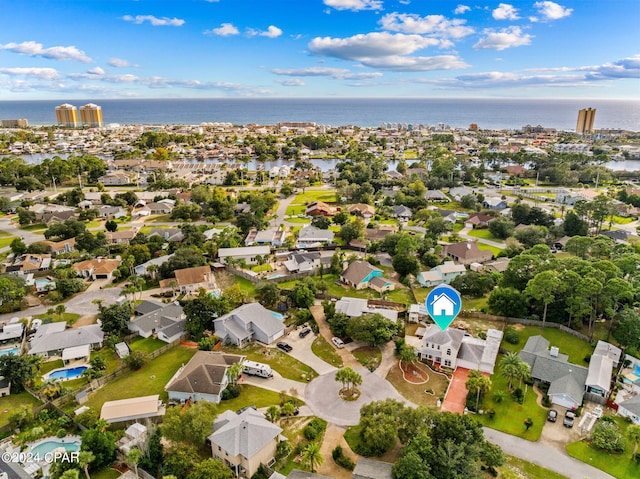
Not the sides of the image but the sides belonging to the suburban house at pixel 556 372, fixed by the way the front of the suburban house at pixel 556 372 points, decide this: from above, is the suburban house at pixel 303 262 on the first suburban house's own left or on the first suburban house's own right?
on the first suburban house's own right

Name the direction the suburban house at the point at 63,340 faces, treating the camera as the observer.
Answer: facing away from the viewer

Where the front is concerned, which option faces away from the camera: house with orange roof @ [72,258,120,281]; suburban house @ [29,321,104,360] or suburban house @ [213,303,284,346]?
suburban house @ [29,321,104,360]

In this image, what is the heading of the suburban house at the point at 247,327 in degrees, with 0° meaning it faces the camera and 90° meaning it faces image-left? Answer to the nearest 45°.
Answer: approximately 315°

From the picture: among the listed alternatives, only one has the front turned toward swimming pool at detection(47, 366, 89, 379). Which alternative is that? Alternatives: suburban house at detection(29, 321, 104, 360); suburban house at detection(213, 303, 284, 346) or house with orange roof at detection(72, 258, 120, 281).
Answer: the house with orange roof

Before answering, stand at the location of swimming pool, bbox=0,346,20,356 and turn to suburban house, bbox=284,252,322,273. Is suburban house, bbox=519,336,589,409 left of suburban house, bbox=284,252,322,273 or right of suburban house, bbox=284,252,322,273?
right

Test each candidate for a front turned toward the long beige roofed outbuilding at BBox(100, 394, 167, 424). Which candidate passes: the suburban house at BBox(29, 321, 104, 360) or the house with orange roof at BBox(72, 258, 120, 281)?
the house with orange roof

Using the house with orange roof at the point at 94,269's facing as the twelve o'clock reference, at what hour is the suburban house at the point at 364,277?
The suburban house is roughly at 10 o'clock from the house with orange roof.

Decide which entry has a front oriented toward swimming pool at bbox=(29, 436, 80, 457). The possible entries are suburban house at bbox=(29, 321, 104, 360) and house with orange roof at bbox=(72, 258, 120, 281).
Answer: the house with orange roof
